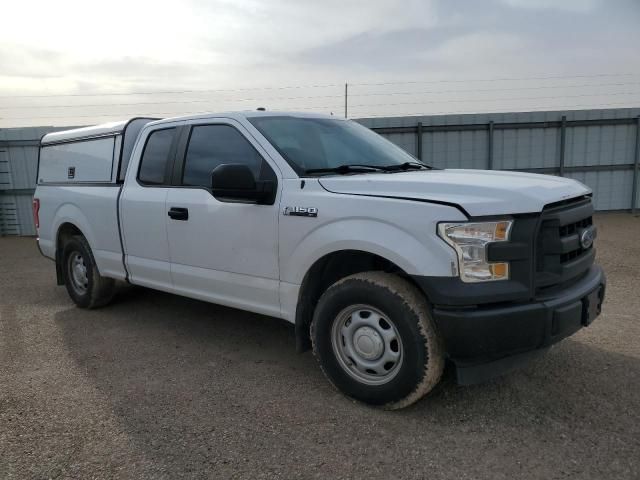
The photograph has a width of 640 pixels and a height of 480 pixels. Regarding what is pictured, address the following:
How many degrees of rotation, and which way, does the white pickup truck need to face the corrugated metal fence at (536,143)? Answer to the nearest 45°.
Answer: approximately 90° to its left

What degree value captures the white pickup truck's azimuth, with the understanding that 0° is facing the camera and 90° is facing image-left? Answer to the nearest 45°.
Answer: approximately 315°
